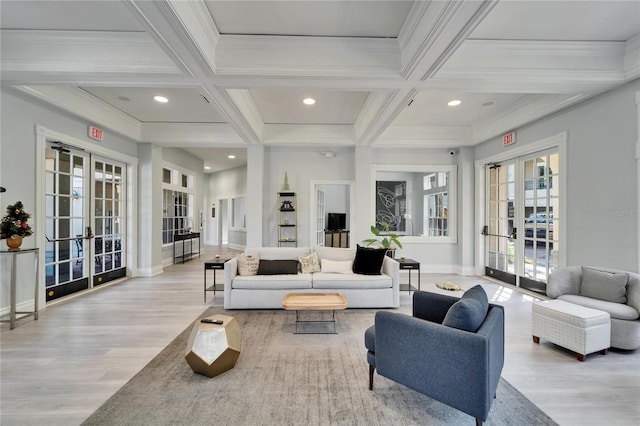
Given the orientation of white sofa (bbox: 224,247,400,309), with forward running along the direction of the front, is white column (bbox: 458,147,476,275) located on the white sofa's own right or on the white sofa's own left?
on the white sofa's own left

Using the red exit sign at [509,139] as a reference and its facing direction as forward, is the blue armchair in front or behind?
in front

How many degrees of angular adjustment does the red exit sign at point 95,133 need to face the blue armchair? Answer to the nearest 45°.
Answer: approximately 45° to its right

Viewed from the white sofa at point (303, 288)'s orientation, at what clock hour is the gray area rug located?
The gray area rug is roughly at 12 o'clock from the white sofa.

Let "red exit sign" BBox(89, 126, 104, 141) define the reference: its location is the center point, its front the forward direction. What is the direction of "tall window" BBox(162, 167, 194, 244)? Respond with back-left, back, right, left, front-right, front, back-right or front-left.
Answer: left

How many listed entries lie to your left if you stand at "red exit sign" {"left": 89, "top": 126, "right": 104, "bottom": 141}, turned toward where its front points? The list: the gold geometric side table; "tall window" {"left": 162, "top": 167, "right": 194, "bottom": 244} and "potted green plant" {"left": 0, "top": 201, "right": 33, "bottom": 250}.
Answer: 1

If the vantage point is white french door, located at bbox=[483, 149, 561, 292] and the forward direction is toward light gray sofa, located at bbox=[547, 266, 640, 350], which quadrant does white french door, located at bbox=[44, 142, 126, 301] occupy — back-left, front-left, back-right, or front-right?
front-right

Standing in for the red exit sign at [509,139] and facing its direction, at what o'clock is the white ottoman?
The white ottoman is roughly at 10 o'clock from the red exit sign.

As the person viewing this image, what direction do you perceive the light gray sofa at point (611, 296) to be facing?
facing the viewer and to the left of the viewer

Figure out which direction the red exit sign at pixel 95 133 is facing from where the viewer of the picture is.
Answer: facing the viewer and to the right of the viewer

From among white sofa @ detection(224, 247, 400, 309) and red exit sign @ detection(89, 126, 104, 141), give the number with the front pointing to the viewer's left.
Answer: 0

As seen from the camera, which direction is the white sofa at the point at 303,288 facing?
toward the camera

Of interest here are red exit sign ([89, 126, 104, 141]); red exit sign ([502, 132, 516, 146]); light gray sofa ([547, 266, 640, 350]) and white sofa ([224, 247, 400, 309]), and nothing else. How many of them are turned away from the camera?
0

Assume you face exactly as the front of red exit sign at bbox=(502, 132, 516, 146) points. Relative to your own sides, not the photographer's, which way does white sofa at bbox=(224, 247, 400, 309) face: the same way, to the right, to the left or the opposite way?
to the left

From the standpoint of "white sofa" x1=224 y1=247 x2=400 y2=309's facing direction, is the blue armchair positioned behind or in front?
in front

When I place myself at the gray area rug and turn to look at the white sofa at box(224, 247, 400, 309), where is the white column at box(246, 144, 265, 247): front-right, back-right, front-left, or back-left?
front-left

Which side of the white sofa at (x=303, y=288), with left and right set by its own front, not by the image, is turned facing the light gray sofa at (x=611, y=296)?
left

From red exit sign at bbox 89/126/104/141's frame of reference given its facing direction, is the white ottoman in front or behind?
in front

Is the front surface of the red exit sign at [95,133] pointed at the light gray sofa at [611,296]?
yes

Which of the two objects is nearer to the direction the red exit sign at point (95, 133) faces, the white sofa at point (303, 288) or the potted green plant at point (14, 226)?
the white sofa
